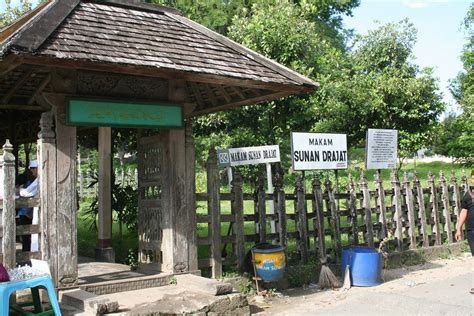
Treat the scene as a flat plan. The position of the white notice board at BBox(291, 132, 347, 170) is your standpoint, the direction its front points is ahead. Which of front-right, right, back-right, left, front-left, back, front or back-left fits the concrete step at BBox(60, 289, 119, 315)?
front-right

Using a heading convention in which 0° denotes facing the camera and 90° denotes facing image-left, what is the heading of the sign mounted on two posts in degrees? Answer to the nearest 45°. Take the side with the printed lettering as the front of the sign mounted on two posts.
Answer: approximately 0°

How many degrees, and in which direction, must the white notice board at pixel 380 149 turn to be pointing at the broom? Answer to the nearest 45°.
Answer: approximately 45° to its right

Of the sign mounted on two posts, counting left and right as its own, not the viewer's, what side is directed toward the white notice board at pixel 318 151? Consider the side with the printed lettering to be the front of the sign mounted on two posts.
left

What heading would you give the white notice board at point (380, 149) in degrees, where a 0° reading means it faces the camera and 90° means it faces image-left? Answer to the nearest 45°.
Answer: approximately 0°

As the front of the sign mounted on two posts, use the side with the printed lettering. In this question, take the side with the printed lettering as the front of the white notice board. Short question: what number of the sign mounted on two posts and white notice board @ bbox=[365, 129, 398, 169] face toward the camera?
2

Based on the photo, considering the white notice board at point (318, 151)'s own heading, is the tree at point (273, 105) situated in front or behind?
behind

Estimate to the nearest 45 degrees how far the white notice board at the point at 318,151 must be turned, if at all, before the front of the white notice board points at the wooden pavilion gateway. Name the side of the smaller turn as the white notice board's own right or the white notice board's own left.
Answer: approximately 45° to the white notice board's own right

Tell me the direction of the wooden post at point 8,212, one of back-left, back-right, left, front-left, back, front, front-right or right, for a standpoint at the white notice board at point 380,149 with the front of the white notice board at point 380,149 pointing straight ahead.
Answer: front-right

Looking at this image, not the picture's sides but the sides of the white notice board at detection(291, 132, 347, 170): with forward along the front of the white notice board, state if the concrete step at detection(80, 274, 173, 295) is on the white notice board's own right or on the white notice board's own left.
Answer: on the white notice board's own right
